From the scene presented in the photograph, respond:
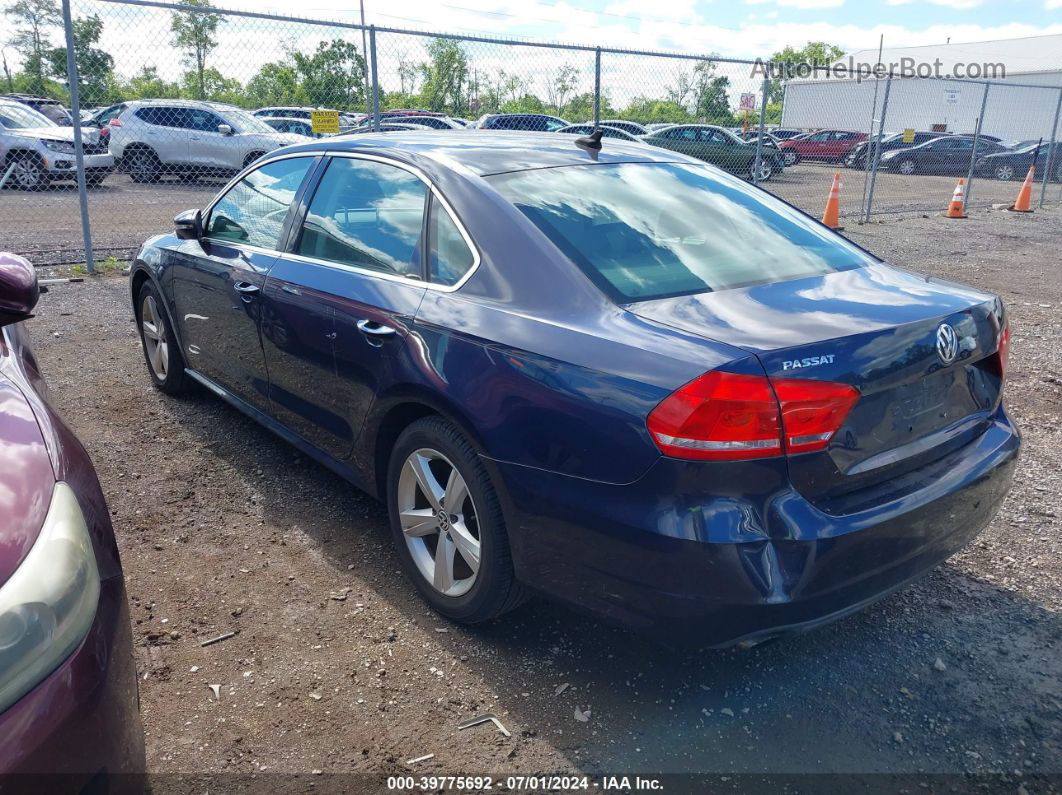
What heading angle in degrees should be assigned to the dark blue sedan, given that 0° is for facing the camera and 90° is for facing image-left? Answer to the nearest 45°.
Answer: approximately 135°

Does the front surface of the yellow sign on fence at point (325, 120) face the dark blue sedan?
yes

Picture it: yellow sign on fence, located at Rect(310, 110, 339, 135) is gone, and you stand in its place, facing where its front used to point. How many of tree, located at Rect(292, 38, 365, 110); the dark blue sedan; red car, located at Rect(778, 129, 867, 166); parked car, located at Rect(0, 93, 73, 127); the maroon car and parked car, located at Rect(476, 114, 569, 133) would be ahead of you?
2

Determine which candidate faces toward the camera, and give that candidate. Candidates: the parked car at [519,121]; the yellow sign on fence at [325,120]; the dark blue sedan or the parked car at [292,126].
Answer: the yellow sign on fence

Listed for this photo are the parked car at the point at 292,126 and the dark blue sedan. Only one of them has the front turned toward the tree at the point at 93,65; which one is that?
the dark blue sedan
